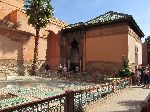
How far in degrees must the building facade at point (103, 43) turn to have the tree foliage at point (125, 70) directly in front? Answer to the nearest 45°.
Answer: approximately 90° to its left

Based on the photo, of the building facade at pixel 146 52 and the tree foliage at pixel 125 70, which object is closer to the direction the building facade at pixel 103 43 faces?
the tree foliage

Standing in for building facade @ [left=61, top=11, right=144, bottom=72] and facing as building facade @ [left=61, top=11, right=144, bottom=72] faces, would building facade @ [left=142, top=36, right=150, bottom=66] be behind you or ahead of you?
behind

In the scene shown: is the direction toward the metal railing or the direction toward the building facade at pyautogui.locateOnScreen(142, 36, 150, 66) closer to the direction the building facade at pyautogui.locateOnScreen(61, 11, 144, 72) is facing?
the metal railing

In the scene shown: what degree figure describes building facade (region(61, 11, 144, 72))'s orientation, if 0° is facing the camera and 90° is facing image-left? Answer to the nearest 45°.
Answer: approximately 45°

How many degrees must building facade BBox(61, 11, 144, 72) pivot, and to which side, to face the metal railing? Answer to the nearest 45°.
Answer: approximately 45° to its left
